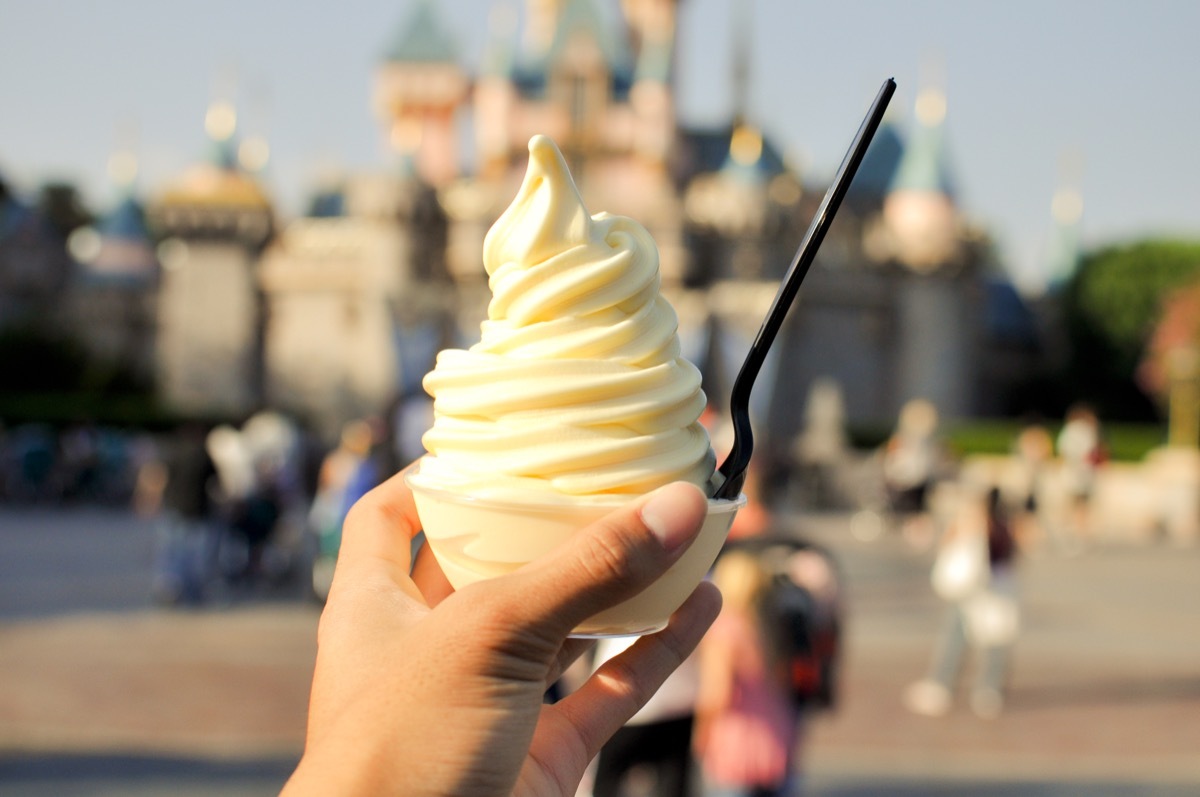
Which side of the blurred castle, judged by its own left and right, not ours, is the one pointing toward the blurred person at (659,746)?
front

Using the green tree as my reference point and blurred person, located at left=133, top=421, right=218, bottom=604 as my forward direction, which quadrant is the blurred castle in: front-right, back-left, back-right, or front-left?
front-right

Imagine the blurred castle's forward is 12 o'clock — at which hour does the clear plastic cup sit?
The clear plastic cup is roughly at 12 o'clock from the blurred castle.

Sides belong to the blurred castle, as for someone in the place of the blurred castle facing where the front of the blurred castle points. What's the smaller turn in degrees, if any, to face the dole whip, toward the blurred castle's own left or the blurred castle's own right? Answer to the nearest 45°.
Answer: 0° — it already faces it

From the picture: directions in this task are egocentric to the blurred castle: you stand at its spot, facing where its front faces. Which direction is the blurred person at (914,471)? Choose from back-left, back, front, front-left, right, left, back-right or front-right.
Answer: front

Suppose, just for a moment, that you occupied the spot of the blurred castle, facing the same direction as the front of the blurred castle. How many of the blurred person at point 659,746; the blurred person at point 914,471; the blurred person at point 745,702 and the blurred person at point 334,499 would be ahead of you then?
4

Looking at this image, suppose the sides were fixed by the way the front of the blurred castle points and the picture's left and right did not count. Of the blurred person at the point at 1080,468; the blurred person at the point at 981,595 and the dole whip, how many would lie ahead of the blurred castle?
3

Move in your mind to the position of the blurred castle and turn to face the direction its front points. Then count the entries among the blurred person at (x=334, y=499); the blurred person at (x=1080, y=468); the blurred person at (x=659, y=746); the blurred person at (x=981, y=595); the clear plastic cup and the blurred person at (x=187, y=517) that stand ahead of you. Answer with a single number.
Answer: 6

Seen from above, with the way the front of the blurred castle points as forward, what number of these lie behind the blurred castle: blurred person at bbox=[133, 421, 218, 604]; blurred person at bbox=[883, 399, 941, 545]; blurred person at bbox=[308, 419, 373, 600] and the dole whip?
0

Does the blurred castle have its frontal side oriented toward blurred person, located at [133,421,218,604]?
yes

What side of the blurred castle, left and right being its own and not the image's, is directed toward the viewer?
front

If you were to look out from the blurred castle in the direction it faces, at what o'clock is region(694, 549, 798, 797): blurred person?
The blurred person is roughly at 12 o'clock from the blurred castle.

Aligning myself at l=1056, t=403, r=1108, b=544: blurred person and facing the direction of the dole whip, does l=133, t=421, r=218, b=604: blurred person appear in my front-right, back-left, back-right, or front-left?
front-right

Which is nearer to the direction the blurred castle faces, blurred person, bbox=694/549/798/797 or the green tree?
the blurred person

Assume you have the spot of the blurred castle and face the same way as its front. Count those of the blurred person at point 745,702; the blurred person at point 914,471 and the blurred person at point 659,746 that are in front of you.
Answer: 3

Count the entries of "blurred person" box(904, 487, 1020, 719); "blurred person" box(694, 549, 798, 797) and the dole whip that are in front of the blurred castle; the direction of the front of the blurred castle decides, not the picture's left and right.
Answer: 3

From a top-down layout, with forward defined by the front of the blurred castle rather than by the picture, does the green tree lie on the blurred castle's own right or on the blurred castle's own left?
on the blurred castle's own left

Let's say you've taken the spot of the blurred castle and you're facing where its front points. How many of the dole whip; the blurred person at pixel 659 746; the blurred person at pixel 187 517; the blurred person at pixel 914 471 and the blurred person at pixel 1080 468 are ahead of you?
5
